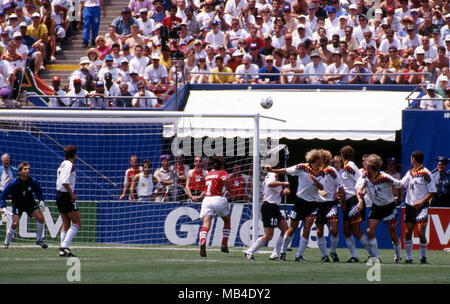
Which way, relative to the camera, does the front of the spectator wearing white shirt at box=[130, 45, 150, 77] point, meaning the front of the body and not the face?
toward the camera

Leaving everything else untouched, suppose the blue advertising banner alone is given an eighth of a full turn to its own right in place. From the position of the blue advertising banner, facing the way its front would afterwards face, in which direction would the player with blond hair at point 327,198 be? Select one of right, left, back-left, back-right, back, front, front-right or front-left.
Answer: left

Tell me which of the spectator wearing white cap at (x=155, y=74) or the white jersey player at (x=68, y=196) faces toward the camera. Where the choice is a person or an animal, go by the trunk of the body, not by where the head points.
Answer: the spectator wearing white cap

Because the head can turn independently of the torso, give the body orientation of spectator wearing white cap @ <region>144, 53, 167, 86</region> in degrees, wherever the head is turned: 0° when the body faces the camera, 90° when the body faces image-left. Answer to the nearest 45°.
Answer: approximately 0°

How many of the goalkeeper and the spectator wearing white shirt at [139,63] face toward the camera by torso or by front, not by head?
2

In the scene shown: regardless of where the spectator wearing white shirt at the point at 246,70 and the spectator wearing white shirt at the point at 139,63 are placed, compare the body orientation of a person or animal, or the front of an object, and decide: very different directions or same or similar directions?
same or similar directions

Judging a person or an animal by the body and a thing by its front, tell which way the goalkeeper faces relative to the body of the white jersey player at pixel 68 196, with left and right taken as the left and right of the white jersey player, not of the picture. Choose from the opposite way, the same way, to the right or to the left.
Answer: to the right

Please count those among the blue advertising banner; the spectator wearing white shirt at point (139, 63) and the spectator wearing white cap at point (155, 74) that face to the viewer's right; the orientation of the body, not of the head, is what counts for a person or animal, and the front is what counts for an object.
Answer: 0

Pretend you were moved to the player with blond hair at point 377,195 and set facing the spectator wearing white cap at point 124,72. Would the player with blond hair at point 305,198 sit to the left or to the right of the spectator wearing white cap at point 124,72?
left

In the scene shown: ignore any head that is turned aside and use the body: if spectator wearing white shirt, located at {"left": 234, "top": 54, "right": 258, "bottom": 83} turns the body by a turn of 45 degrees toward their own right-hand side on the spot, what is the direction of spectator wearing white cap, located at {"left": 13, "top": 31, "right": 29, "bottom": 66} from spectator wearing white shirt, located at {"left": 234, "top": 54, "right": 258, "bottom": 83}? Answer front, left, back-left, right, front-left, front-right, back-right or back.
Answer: front-right

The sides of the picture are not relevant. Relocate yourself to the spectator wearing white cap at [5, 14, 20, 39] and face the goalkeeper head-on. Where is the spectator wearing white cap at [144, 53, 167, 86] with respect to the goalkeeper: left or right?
left

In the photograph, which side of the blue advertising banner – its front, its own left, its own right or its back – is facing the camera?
front

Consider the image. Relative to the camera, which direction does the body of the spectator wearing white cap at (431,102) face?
toward the camera
